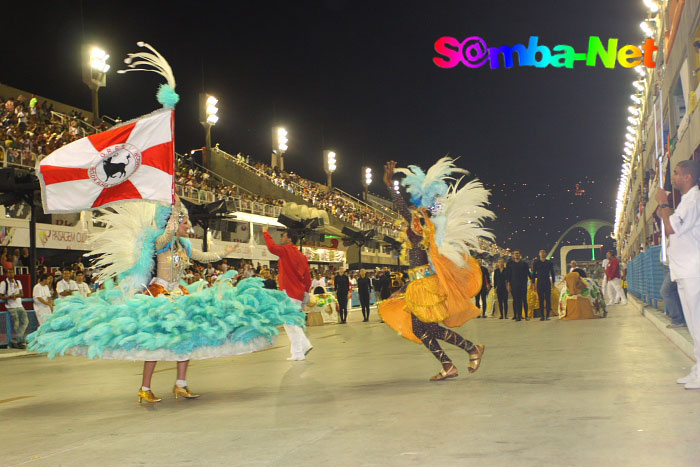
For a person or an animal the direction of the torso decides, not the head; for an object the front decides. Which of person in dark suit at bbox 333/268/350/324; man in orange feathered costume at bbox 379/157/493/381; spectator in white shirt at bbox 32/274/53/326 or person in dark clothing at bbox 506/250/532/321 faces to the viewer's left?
the man in orange feathered costume

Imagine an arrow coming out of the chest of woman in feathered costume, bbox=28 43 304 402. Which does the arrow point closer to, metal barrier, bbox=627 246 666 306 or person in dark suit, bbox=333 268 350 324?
the metal barrier

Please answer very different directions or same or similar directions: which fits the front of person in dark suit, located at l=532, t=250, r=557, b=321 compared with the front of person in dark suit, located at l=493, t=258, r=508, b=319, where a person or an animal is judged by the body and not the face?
same or similar directions

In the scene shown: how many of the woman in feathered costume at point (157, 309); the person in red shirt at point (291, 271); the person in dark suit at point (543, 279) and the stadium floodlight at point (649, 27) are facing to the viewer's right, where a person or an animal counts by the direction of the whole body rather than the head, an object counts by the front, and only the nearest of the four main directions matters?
1

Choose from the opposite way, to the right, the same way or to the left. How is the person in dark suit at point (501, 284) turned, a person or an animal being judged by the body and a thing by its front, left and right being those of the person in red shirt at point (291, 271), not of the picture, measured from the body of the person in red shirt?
to the left

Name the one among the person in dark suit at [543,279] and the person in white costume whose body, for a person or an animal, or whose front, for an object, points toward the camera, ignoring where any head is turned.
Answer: the person in dark suit

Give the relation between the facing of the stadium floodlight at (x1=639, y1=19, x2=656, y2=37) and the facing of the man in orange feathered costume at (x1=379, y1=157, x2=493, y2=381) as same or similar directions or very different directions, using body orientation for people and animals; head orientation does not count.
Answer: same or similar directions

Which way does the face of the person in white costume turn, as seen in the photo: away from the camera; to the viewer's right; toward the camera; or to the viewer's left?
to the viewer's left

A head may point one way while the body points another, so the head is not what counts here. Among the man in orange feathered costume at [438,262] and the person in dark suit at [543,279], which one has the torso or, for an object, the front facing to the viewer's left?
the man in orange feathered costume

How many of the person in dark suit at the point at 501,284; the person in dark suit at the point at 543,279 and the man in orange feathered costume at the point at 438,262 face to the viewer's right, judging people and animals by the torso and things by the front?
0

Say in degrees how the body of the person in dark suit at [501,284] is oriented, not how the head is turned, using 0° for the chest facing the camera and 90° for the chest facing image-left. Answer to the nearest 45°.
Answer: approximately 0°
